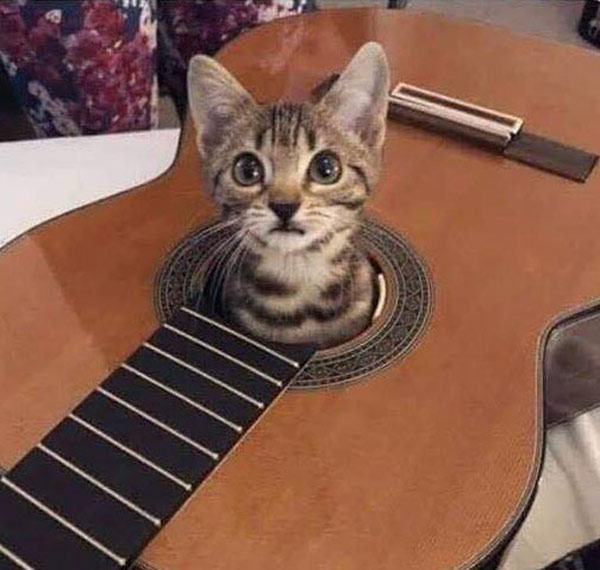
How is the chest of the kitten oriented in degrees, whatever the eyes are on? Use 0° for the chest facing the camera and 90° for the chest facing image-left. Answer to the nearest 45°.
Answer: approximately 0°
